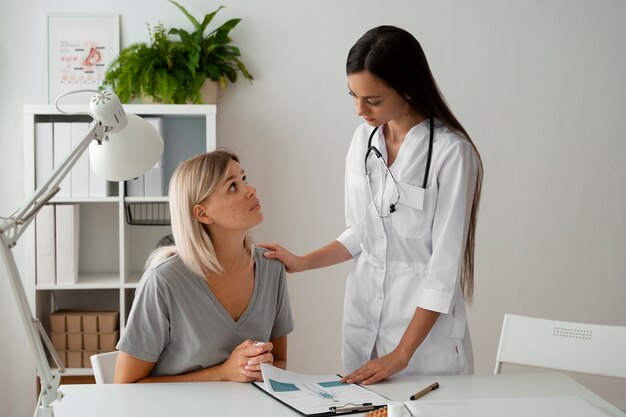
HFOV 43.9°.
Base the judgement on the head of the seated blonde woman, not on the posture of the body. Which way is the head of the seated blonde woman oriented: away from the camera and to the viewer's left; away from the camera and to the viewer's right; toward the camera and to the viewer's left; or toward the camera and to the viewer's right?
toward the camera and to the viewer's right

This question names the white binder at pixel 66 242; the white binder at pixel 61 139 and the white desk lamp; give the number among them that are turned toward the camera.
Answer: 2

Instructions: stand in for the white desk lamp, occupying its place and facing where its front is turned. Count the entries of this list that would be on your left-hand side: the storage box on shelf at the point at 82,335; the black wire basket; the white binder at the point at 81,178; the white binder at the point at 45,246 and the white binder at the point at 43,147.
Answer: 5

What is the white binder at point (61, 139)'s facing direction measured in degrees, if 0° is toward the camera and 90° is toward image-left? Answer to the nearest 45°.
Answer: approximately 0°

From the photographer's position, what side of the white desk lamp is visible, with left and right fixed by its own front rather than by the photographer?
right

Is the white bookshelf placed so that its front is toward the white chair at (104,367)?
yes

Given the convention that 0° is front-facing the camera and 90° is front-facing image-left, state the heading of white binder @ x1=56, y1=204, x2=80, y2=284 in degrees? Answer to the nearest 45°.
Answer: approximately 0°

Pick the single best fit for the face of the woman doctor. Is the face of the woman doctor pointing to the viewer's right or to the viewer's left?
to the viewer's left

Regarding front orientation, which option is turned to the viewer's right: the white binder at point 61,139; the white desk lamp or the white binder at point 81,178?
the white desk lamp

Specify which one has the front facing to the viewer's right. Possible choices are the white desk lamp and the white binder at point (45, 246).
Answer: the white desk lamp

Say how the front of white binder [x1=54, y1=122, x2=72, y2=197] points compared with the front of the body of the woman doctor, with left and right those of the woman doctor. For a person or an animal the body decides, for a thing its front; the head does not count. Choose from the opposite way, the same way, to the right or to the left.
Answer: to the left
